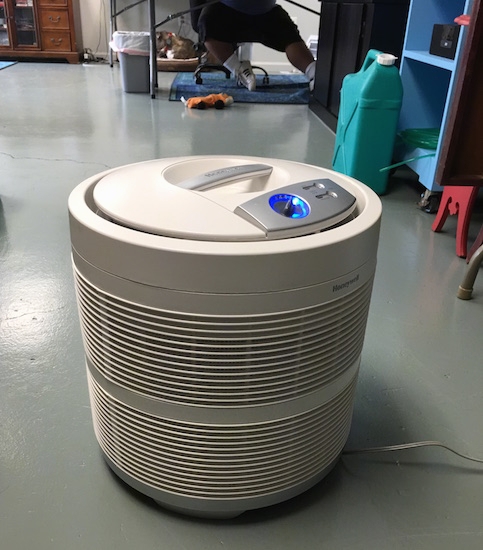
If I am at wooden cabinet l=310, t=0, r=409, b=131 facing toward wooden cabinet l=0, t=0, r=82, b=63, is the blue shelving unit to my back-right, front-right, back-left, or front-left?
back-left

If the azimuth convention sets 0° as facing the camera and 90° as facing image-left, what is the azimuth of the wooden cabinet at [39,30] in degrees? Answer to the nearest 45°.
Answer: approximately 0°

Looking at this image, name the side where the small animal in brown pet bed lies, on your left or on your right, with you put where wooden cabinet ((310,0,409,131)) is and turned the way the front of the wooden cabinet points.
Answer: on your right

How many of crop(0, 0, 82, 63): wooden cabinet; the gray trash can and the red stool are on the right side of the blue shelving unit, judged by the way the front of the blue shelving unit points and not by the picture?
2

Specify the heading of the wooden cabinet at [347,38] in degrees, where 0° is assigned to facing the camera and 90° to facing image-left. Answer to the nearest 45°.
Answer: approximately 45°

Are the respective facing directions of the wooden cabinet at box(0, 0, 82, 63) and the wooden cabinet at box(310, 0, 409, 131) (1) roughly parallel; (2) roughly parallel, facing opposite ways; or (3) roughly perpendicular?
roughly perpendicular

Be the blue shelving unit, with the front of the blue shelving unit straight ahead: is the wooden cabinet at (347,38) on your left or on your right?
on your right

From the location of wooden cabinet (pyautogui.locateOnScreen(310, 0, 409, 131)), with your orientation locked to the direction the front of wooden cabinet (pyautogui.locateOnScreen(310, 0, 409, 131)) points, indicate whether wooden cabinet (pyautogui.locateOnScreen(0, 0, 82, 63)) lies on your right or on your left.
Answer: on your right

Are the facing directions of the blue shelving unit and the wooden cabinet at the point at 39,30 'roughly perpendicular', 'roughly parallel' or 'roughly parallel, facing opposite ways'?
roughly perpendicular

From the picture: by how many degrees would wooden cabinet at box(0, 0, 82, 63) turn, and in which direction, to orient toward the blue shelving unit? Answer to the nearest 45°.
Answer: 0° — it already faces it

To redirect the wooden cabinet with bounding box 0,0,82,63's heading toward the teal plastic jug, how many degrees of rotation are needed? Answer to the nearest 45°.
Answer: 0° — it already faces it
